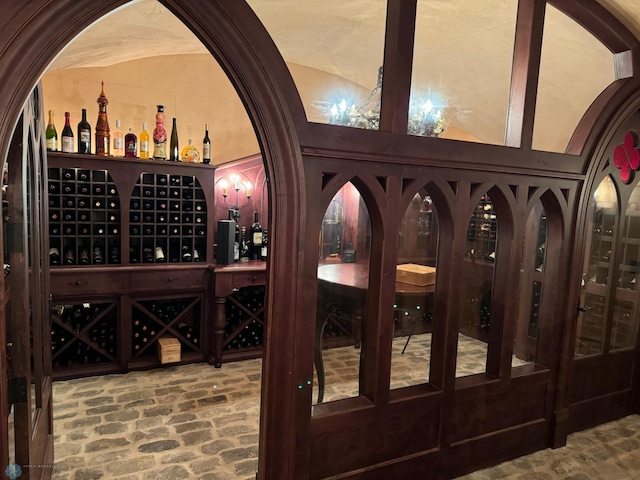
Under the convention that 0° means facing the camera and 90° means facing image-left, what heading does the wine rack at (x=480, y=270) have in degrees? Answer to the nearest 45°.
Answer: approximately 0°

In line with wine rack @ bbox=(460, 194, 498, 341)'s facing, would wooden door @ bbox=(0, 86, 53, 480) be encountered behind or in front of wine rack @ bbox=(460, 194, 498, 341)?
in front

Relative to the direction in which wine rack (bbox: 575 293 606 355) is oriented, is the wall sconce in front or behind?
in front

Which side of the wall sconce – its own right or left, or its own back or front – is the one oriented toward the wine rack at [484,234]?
left

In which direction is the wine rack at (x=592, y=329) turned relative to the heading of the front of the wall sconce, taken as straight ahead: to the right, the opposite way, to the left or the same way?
to the right

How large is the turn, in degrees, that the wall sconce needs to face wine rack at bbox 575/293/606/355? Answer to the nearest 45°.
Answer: approximately 45° to its left

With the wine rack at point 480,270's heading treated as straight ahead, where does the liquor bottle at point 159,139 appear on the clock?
The liquor bottle is roughly at 2 o'clock from the wine rack.

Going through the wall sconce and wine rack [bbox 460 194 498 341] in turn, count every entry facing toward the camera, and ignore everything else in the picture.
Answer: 2

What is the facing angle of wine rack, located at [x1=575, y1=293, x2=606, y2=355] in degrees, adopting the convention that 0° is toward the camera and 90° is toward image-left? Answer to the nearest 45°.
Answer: approximately 45°

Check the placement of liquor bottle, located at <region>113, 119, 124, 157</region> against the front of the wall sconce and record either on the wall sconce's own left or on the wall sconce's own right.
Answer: on the wall sconce's own right
